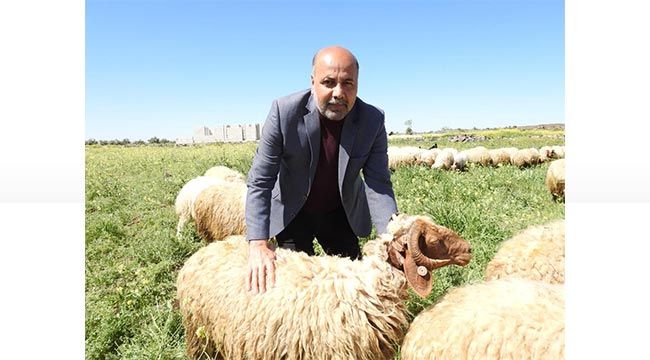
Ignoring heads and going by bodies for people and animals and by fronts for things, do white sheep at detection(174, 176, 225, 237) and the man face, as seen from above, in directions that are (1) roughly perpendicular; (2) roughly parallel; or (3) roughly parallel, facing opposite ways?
roughly perpendicular
